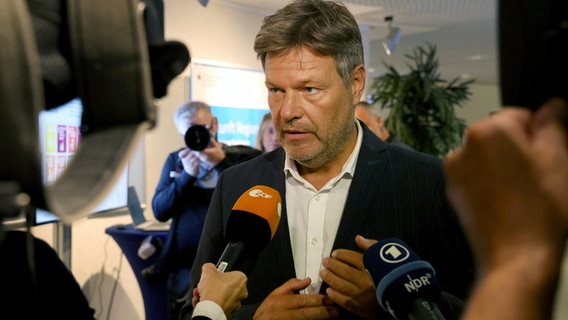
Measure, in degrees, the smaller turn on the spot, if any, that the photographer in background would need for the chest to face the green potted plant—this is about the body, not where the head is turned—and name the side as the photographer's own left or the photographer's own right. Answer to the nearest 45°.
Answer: approximately 135° to the photographer's own left

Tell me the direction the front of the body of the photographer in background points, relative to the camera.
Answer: toward the camera

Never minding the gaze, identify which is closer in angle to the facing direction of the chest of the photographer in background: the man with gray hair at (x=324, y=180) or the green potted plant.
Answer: the man with gray hair

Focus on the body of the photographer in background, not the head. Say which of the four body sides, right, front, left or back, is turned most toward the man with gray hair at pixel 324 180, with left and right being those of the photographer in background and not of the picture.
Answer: front
